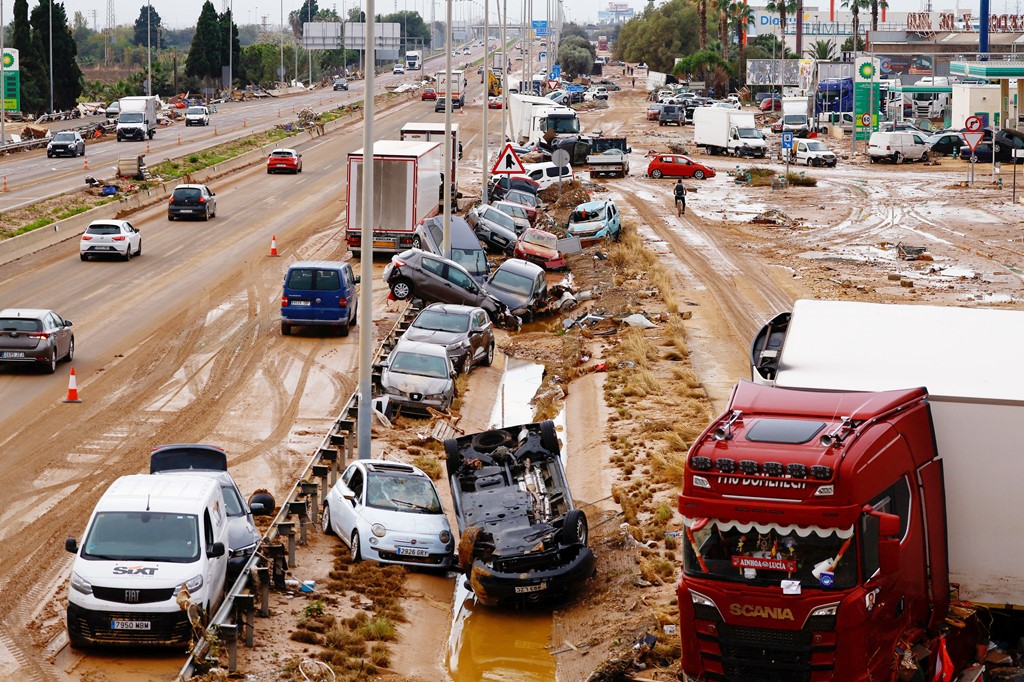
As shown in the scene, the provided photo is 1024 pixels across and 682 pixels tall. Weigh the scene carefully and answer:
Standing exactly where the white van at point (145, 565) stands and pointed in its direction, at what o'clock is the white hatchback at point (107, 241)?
The white hatchback is roughly at 6 o'clock from the white van.

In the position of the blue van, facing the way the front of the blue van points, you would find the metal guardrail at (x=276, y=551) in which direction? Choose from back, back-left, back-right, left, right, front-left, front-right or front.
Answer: back

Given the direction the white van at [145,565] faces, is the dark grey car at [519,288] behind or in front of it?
behind

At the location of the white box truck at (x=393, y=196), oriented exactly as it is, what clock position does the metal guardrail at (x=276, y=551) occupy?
The metal guardrail is roughly at 6 o'clock from the white box truck.

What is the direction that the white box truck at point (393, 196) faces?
away from the camera

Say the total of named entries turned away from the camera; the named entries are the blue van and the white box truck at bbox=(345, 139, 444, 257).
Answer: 2

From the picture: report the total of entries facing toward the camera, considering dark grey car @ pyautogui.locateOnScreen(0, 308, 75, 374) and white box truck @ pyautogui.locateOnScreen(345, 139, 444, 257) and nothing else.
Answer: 0

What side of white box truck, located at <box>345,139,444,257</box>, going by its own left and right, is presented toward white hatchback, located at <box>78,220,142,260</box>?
left

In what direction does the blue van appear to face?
away from the camera

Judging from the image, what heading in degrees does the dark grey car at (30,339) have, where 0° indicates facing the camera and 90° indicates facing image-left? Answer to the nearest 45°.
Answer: approximately 225°
